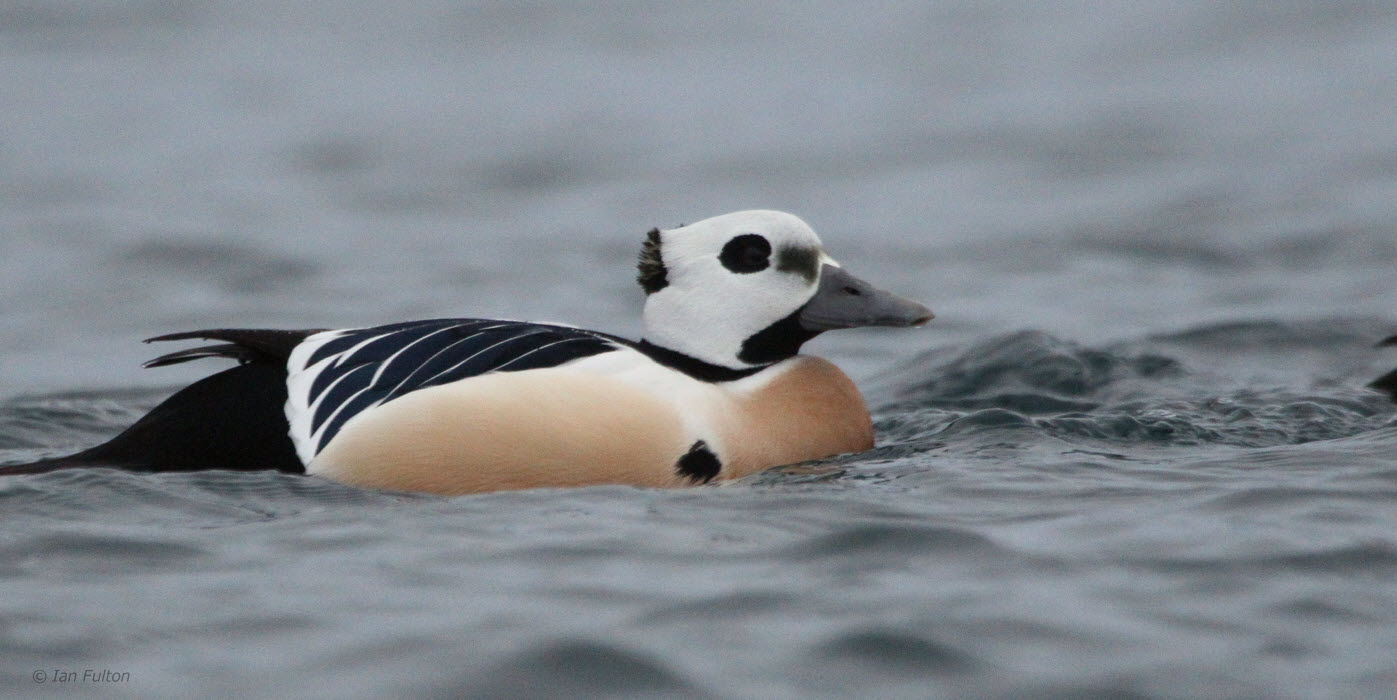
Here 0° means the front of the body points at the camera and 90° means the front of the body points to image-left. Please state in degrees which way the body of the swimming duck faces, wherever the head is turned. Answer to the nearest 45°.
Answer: approximately 270°
